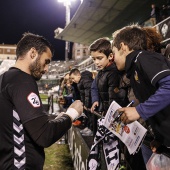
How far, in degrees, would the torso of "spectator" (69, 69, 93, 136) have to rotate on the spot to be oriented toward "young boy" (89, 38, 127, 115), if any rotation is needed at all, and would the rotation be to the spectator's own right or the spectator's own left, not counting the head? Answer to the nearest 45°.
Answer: approximately 90° to the spectator's own left

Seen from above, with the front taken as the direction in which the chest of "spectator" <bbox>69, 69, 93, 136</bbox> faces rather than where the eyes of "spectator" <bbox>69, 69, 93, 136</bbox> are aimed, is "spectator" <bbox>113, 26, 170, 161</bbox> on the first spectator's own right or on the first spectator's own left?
on the first spectator's own left

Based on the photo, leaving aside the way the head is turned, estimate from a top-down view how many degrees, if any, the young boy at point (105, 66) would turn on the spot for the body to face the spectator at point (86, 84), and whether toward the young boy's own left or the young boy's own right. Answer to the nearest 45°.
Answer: approximately 135° to the young boy's own right

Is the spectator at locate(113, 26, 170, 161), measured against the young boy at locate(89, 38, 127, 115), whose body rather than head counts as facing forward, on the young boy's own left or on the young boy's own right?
on the young boy's own left

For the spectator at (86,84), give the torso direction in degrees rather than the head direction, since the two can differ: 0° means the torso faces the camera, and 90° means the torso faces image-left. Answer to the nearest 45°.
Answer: approximately 90°

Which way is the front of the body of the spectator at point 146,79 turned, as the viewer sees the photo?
to the viewer's left

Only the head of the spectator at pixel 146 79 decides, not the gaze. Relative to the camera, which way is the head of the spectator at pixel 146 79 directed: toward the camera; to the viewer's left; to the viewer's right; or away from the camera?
to the viewer's left

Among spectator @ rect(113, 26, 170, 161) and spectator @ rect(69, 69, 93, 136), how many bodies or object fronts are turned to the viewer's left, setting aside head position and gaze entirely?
2
